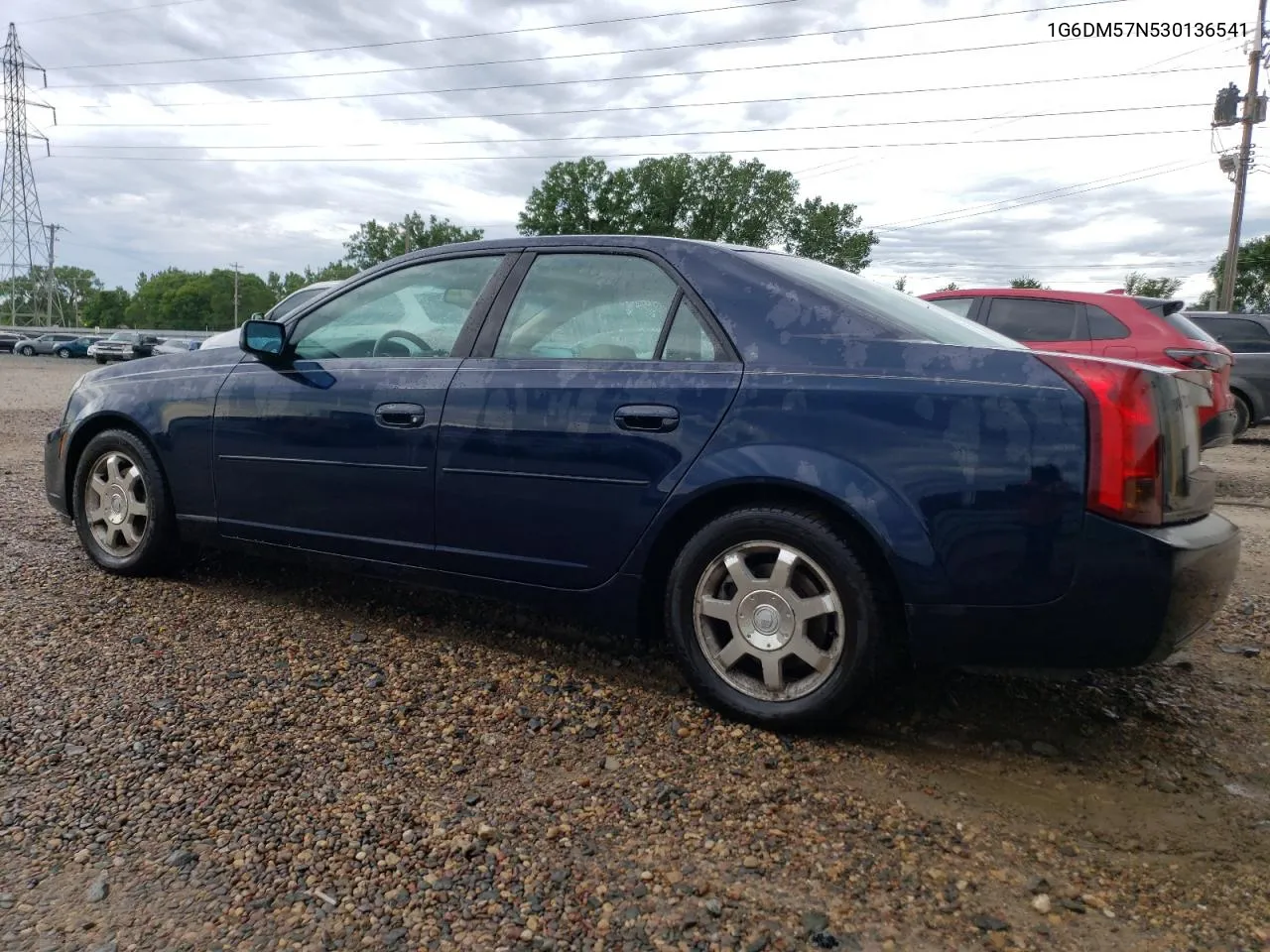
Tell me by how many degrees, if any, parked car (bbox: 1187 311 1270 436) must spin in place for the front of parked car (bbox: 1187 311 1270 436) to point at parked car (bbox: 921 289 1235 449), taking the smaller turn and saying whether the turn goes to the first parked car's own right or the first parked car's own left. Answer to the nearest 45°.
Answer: approximately 90° to the first parked car's own left

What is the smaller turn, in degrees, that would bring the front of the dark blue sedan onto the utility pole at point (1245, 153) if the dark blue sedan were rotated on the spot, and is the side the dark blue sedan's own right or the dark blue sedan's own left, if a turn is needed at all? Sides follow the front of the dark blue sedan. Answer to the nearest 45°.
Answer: approximately 90° to the dark blue sedan's own right

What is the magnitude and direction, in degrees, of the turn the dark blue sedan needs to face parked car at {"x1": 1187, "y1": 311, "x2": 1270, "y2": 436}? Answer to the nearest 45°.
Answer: approximately 90° to its right

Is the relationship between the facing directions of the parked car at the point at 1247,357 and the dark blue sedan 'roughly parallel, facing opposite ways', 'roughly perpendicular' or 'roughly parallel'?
roughly parallel

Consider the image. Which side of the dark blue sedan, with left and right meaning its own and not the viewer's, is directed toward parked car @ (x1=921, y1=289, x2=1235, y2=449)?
right

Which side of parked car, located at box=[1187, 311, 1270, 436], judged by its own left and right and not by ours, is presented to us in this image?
left

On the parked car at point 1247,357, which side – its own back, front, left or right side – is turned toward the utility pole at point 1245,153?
right

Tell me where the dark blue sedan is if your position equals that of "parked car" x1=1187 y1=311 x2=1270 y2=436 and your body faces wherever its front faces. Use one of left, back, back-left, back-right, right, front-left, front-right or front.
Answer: left

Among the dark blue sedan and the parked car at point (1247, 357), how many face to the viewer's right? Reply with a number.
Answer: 0

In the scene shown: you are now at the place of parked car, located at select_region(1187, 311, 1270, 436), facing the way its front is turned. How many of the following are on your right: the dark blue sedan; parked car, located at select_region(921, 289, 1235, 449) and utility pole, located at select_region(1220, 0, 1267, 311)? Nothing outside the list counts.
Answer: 1

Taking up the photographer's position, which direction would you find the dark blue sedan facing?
facing away from the viewer and to the left of the viewer
